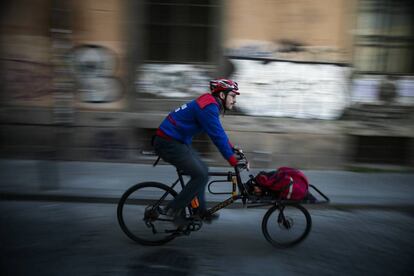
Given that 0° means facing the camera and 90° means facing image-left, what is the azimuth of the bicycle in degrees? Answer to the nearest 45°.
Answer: approximately 270°

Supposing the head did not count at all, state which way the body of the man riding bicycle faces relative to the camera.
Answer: to the viewer's right

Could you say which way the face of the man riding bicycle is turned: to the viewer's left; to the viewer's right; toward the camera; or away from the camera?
to the viewer's right
